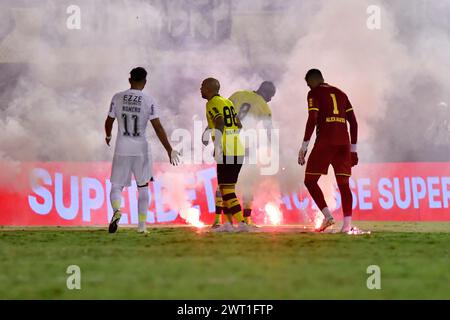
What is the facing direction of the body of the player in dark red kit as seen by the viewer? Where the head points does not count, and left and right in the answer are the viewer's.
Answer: facing away from the viewer and to the left of the viewer

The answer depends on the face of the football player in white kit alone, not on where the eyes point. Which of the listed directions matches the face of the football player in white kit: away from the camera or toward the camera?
away from the camera

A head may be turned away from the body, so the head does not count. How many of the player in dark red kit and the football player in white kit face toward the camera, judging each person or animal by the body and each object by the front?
0

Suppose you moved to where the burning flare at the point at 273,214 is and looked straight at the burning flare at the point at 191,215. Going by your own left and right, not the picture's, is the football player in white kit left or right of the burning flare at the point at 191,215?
left

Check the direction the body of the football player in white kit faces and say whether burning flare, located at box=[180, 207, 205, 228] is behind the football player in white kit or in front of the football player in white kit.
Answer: in front

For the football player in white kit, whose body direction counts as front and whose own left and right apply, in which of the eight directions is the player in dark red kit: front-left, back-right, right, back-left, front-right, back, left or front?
right

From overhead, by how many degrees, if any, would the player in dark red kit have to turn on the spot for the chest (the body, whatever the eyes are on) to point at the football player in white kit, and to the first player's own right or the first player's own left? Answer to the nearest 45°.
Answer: approximately 45° to the first player's own left

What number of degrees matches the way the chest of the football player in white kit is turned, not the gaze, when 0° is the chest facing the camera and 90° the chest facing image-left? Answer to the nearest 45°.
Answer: approximately 180°

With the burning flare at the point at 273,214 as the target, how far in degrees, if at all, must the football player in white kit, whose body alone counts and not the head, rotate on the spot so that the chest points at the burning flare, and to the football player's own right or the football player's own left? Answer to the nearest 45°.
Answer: approximately 45° to the football player's own right
